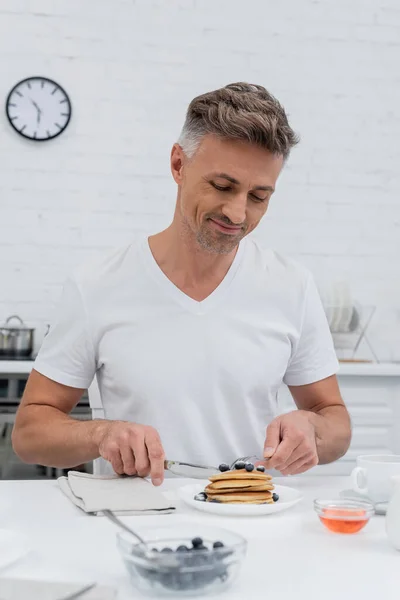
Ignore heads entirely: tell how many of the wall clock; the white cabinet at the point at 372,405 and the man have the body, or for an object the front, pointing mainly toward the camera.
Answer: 3

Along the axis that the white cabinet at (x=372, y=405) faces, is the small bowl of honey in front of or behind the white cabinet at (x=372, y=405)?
in front

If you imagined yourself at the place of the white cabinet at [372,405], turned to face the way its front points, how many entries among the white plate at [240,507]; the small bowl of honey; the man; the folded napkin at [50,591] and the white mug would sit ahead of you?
5

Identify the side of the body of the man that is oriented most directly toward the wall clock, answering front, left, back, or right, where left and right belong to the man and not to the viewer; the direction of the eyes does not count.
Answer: back

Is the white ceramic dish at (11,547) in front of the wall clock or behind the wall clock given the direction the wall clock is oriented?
in front

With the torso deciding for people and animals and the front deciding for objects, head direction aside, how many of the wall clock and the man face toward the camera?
2

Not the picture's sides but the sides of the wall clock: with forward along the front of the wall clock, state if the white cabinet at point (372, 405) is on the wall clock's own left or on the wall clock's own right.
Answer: on the wall clock's own left

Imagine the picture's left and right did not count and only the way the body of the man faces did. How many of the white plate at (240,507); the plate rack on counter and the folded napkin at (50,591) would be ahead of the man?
2

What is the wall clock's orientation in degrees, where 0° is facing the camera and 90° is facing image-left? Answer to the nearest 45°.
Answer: approximately 0°

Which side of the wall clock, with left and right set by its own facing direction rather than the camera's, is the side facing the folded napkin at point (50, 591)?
front

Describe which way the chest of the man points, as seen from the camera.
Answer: toward the camera

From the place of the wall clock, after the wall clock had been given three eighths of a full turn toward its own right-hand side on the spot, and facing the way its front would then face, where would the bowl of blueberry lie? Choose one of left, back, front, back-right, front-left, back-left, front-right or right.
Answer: back-left

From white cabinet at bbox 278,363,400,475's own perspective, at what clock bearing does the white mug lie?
The white mug is roughly at 12 o'clock from the white cabinet.

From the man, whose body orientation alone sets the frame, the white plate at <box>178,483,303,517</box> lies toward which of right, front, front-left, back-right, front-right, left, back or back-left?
front
